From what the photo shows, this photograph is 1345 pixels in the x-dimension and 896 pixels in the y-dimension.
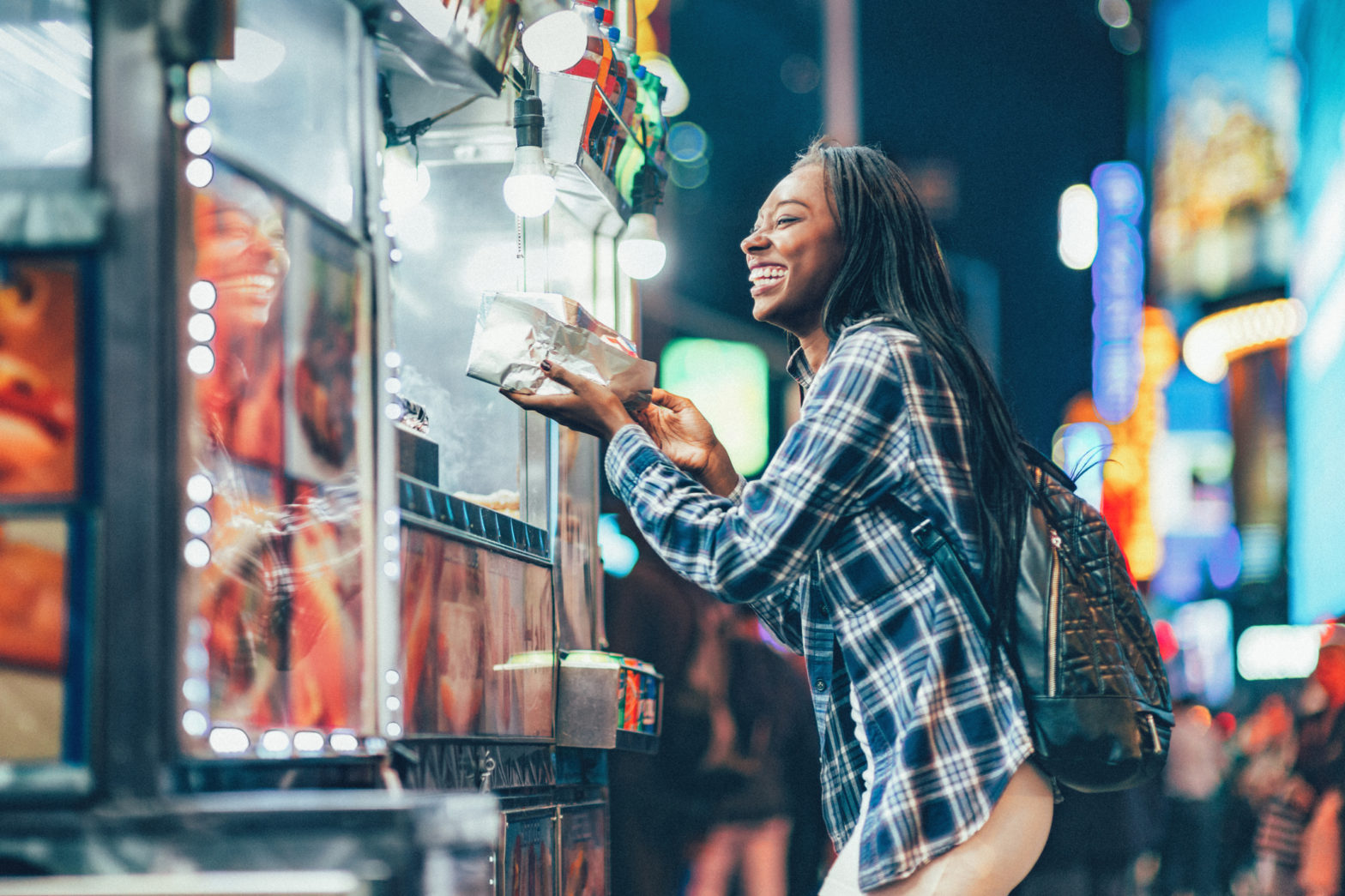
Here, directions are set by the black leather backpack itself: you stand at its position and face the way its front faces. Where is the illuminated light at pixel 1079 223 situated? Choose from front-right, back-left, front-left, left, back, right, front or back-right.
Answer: left

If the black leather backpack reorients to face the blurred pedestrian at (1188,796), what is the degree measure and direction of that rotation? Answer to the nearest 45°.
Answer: approximately 90° to its left

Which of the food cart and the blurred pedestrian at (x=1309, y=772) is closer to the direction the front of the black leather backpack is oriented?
the blurred pedestrian

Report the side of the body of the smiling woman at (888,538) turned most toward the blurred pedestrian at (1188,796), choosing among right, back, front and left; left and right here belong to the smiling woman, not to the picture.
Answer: right

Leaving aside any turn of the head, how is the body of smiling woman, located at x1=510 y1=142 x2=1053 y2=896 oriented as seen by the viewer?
to the viewer's left

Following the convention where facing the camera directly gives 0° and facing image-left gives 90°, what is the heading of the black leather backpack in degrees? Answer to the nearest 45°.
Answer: approximately 270°

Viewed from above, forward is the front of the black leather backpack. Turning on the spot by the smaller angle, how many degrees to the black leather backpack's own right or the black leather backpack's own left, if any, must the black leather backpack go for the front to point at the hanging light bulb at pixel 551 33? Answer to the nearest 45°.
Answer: approximately 135° to the black leather backpack's own left

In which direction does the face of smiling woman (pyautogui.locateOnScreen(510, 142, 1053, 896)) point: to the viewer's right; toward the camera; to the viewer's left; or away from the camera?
to the viewer's left

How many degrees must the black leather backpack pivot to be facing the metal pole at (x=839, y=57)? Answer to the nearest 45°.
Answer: approximately 90° to its left
